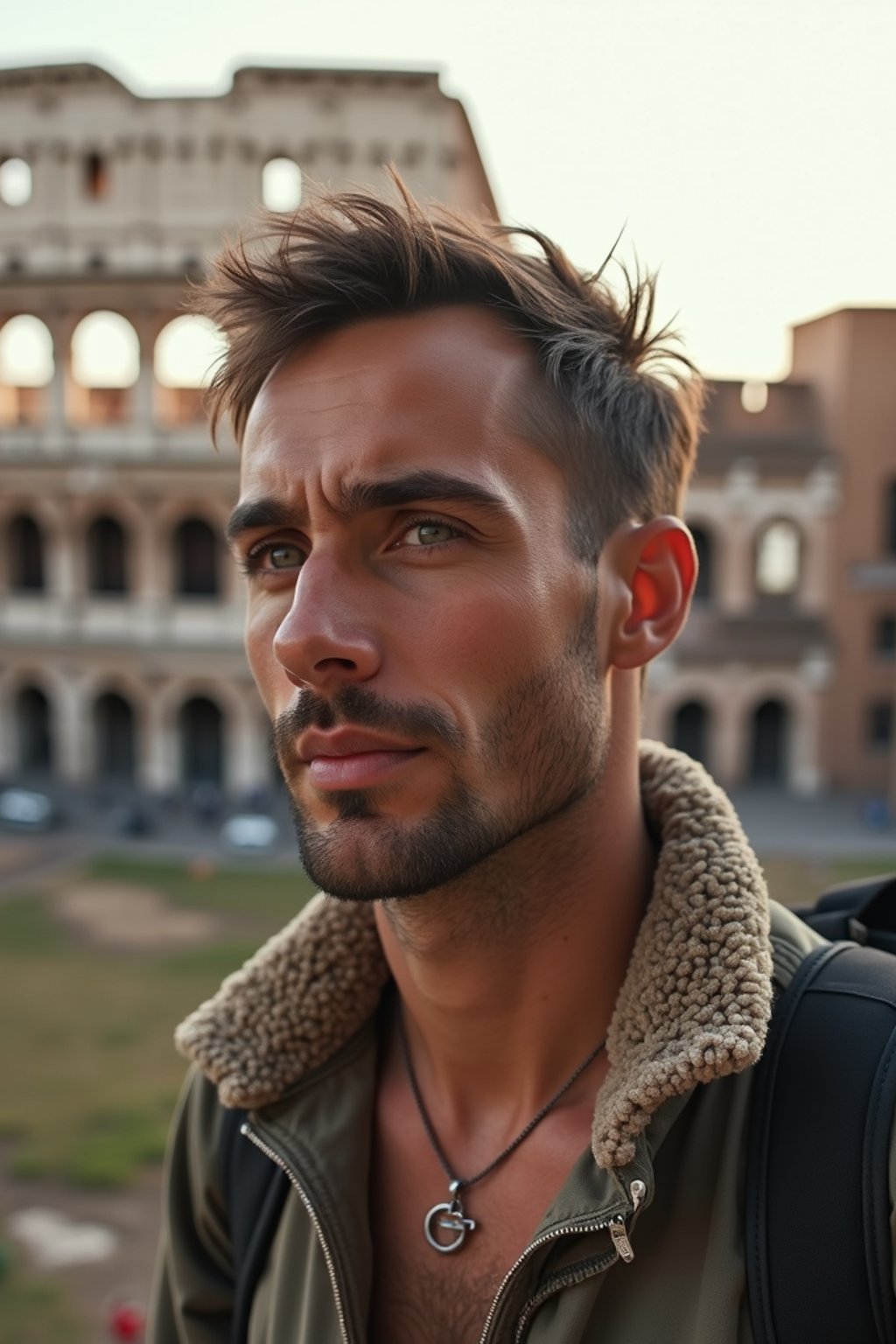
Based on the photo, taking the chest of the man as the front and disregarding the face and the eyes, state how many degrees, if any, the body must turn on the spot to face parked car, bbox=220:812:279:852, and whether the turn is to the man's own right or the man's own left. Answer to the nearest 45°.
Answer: approximately 135° to the man's own right

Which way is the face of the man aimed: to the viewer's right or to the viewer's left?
to the viewer's left

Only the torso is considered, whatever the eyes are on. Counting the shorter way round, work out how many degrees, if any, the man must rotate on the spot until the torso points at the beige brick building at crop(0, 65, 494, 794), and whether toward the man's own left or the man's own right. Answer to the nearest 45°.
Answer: approximately 135° to the man's own right

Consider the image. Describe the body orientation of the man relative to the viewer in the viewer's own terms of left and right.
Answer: facing the viewer and to the left of the viewer

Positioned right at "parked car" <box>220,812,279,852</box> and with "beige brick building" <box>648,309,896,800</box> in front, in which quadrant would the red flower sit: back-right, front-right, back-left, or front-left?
back-right

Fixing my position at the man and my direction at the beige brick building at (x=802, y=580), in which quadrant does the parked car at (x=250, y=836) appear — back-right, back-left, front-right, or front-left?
front-left

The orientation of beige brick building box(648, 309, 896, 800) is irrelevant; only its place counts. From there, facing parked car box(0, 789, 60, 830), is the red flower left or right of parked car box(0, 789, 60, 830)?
left

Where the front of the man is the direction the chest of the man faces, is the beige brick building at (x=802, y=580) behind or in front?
behind

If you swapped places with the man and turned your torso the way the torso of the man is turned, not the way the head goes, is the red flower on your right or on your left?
on your right

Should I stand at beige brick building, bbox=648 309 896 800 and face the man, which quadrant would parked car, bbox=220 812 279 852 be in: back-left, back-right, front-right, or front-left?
front-right
